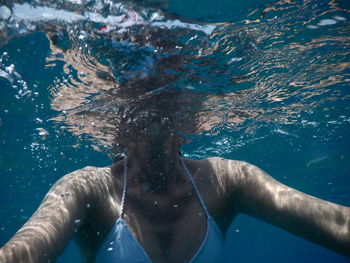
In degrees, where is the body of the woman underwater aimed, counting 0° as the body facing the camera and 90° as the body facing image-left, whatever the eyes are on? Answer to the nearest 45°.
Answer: approximately 0°

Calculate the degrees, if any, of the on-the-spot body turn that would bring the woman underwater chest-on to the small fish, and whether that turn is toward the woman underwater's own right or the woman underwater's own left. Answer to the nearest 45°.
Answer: approximately 135° to the woman underwater's own left
